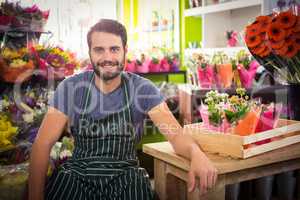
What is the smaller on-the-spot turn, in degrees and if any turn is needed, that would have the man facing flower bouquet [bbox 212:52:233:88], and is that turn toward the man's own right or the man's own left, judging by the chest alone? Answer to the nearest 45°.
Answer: approximately 135° to the man's own left

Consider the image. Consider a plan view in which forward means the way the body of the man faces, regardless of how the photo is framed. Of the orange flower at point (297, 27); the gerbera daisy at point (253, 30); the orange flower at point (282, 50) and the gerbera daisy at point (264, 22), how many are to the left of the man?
4

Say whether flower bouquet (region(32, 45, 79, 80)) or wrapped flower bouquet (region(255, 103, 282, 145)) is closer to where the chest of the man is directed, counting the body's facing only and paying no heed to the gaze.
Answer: the wrapped flower bouquet

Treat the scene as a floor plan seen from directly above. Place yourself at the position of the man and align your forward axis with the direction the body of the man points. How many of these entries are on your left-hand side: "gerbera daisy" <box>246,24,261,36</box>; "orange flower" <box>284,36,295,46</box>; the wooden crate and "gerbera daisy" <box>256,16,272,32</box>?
4

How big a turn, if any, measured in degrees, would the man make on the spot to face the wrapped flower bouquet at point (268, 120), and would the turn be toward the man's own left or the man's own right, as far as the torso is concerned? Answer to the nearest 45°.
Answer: approximately 90° to the man's own left

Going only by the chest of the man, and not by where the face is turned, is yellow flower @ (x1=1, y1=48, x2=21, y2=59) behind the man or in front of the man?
behind

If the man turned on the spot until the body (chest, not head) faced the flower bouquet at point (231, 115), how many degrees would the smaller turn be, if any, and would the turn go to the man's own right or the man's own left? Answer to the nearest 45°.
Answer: approximately 90° to the man's own left

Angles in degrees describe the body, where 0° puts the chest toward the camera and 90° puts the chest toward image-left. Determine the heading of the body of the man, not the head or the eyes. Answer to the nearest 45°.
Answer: approximately 0°

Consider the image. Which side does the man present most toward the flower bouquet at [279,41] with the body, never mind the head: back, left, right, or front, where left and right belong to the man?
left

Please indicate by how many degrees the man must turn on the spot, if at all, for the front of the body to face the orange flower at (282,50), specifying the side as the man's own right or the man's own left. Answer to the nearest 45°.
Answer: approximately 90° to the man's own left

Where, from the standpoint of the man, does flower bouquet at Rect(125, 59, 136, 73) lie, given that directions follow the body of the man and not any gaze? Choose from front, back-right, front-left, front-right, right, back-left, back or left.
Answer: back

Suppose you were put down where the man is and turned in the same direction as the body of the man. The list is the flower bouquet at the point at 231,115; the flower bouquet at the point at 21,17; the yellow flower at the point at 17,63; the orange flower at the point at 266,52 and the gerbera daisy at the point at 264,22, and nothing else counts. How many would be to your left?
3

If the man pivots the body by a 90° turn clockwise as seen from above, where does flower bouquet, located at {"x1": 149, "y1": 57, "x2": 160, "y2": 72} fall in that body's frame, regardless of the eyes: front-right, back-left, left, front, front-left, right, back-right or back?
right

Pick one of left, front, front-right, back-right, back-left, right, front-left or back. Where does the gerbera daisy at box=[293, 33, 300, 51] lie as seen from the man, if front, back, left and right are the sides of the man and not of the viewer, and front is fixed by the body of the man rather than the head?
left

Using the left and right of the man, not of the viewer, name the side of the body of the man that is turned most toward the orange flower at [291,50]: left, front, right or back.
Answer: left

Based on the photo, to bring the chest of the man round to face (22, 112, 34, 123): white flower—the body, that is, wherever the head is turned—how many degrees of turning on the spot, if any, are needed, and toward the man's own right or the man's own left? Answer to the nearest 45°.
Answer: approximately 135° to the man's own right

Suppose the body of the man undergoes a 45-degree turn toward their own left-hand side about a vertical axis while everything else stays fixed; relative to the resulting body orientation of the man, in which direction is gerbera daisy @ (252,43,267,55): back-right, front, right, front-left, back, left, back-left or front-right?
front-left
